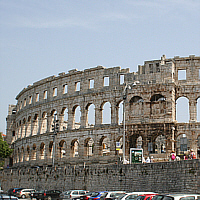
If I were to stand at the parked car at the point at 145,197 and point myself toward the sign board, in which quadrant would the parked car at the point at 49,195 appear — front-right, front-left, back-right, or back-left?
front-left

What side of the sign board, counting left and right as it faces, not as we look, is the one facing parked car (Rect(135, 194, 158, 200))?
front

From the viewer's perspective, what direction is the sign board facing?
toward the camera

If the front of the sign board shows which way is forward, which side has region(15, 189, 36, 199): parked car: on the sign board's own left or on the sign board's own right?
on the sign board's own right
